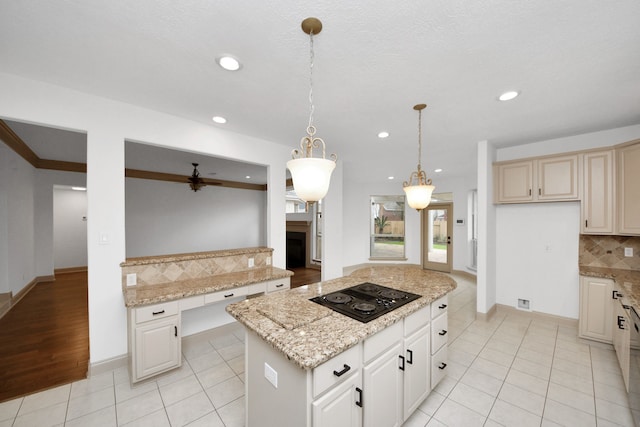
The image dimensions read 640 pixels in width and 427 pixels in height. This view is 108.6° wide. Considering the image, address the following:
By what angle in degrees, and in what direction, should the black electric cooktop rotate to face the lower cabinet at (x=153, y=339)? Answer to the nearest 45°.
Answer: approximately 135° to its right

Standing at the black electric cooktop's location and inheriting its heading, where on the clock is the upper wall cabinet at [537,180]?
The upper wall cabinet is roughly at 9 o'clock from the black electric cooktop.

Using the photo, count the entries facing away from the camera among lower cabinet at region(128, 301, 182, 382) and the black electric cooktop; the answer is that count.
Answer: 0

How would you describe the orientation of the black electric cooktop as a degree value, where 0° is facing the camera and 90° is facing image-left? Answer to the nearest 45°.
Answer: approximately 315°

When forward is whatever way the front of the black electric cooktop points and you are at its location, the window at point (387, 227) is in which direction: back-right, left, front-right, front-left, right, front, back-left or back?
back-left

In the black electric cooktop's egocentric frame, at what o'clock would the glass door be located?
The glass door is roughly at 8 o'clock from the black electric cooktop.

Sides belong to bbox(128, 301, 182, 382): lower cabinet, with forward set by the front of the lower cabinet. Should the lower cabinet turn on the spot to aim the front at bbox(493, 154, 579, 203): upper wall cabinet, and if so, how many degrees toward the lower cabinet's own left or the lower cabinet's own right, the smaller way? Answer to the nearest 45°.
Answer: approximately 45° to the lower cabinet's own left

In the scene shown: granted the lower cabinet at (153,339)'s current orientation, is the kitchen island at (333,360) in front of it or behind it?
in front

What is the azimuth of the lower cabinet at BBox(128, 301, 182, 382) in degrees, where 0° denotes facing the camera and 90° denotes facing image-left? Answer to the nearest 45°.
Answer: approximately 315°
